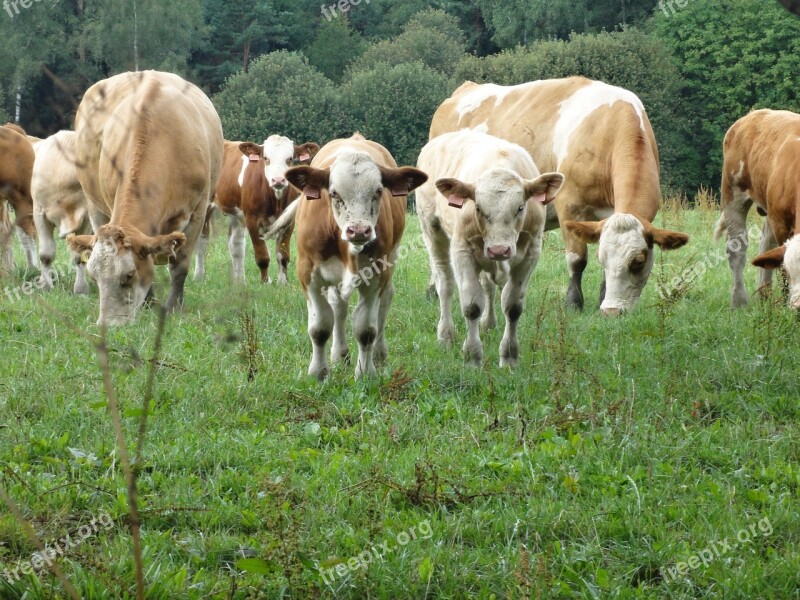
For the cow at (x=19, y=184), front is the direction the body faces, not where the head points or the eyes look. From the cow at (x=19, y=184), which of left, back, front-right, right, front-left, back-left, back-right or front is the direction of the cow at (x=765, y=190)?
back-left

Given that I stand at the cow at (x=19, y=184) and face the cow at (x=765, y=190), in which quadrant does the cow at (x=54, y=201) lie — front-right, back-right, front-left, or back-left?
front-right

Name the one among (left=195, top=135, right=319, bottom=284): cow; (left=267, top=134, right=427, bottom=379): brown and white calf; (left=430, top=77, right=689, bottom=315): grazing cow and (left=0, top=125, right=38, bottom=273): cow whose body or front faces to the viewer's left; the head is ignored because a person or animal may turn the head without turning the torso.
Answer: (left=0, top=125, right=38, bottom=273): cow

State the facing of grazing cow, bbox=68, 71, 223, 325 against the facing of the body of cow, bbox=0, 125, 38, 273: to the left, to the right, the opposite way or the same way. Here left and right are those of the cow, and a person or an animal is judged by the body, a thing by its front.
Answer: to the left

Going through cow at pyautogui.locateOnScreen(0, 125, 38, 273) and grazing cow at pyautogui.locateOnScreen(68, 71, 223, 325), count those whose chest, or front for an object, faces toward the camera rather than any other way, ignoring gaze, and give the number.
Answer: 1

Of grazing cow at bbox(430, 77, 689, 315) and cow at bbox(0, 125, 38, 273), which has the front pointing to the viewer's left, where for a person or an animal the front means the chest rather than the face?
the cow

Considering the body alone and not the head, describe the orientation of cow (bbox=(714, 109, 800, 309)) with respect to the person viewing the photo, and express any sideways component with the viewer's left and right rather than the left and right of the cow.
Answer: facing the viewer and to the right of the viewer

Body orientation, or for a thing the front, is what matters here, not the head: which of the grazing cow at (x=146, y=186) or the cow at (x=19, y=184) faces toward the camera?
the grazing cow

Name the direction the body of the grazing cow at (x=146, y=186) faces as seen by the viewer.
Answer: toward the camera

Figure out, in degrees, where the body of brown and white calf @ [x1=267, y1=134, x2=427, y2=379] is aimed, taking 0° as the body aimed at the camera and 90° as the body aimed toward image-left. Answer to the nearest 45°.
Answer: approximately 0°

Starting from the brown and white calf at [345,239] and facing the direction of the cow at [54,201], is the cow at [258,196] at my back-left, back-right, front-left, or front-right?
front-right

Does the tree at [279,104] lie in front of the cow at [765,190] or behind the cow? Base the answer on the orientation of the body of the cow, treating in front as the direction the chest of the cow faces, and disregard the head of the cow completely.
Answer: behind

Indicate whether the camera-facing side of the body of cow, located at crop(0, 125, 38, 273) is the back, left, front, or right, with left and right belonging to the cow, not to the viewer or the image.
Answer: left
